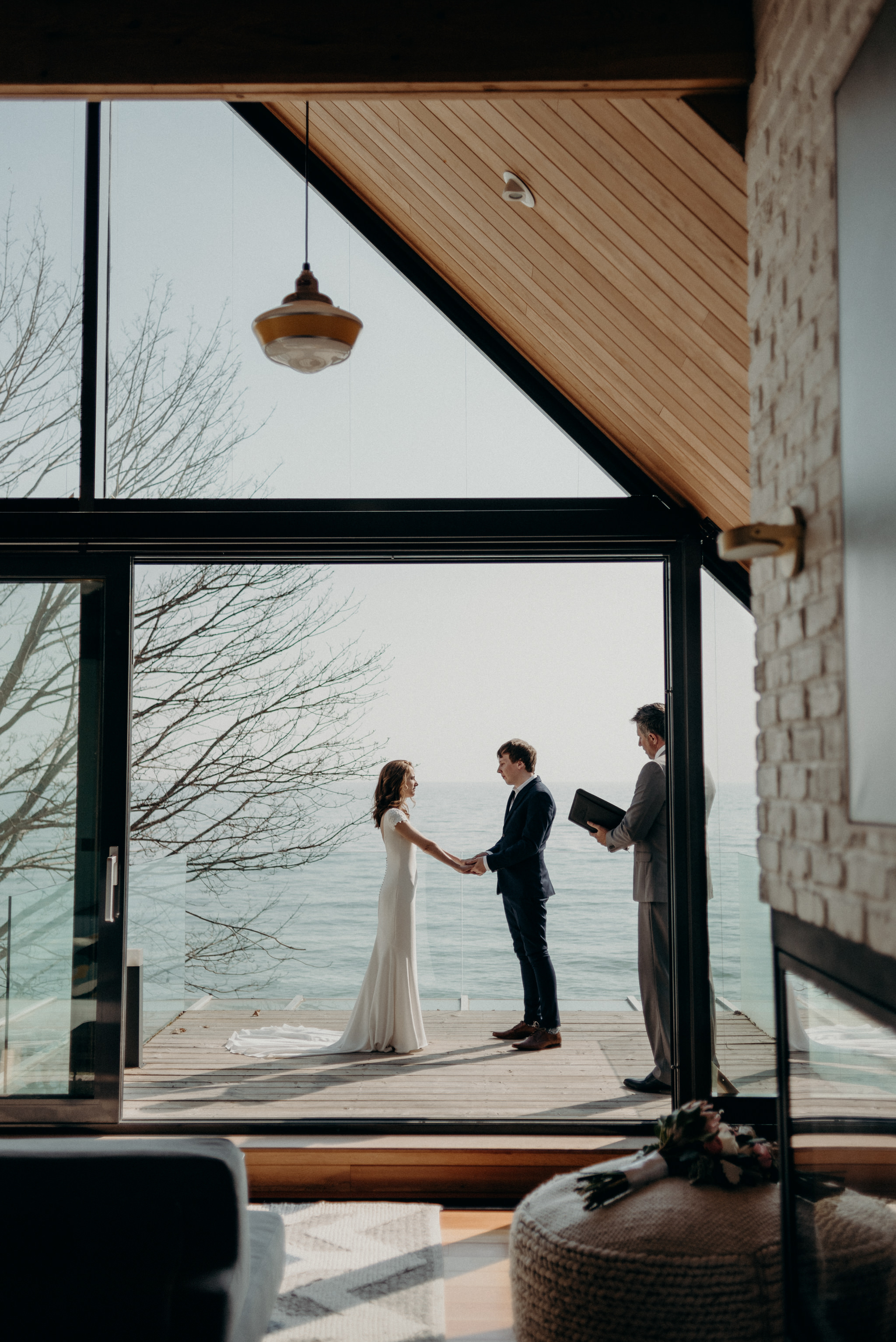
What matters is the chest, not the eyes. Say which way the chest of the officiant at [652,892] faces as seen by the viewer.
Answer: to the viewer's left

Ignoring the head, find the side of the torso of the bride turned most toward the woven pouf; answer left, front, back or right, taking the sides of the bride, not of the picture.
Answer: right

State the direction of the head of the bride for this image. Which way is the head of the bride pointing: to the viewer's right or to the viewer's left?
to the viewer's right

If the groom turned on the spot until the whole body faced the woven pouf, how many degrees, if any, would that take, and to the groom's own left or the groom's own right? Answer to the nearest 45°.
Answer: approximately 90° to the groom's own left

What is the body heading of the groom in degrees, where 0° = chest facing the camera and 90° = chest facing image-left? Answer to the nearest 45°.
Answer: approximately 90°

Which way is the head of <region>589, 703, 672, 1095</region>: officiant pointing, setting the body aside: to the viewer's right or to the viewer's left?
to the viewer's left

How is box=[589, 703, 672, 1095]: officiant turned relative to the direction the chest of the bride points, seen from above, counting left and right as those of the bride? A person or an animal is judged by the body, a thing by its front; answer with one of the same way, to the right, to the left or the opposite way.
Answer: the opposite way

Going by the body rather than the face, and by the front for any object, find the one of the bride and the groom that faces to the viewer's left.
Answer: the groom

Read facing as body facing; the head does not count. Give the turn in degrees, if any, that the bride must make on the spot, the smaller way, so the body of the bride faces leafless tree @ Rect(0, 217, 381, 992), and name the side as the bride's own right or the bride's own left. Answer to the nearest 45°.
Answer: approximately 135° to the bride's own left

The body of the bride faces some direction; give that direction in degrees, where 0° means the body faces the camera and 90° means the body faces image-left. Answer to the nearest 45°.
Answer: approximately 270°

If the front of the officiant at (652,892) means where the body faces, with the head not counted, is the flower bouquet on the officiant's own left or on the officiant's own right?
on the officiant's own left

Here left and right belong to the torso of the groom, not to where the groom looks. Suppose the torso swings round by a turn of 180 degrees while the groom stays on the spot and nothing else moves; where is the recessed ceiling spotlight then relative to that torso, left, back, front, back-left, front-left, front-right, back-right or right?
right

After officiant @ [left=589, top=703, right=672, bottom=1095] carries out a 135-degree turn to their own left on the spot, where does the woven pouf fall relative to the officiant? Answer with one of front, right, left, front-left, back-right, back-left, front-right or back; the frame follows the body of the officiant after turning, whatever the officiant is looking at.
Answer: front-right

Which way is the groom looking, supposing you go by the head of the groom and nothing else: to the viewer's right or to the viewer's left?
to the viewer's left

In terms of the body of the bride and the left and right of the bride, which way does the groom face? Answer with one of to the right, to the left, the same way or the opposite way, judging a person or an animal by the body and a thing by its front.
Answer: the opposite way
